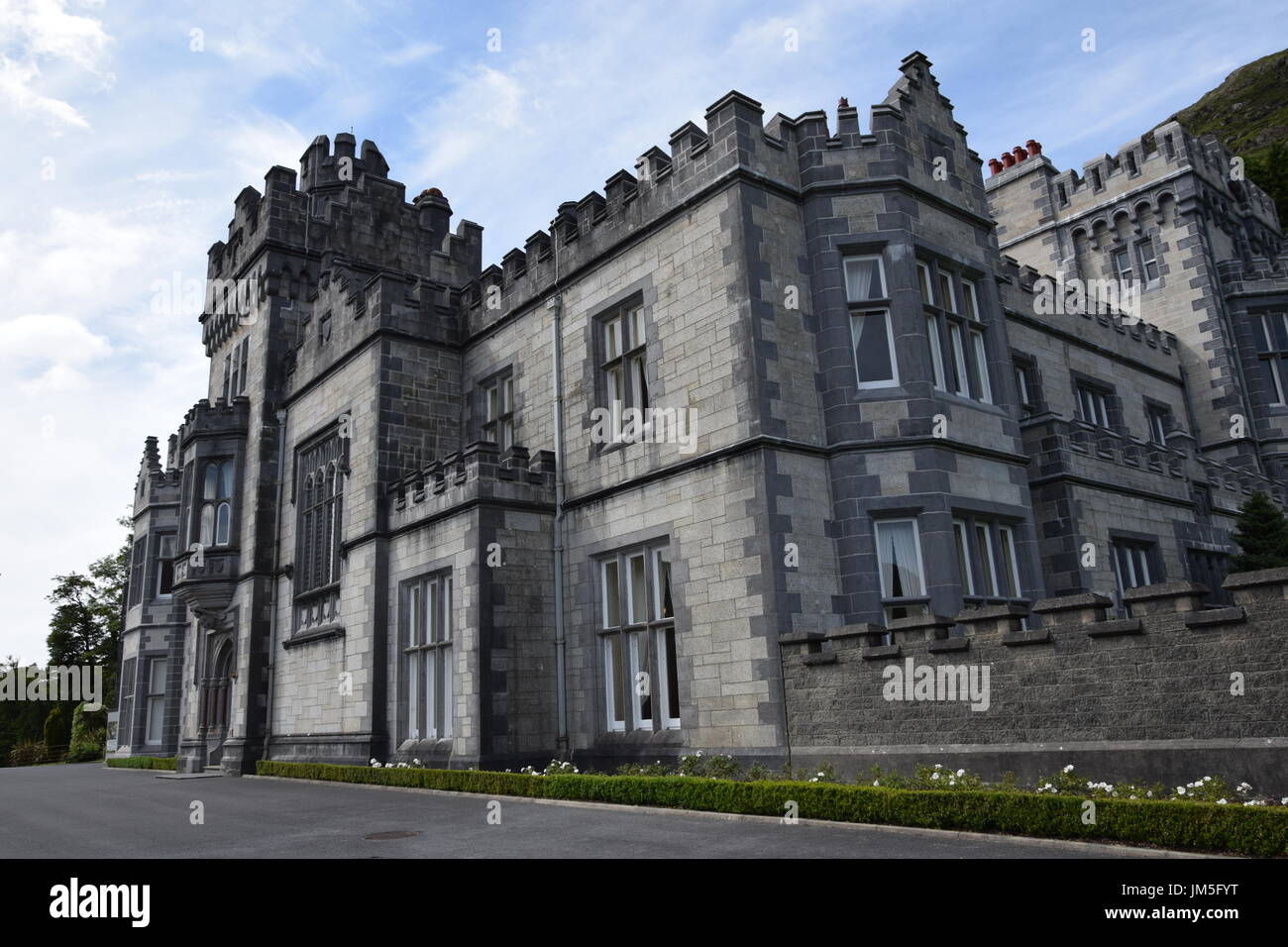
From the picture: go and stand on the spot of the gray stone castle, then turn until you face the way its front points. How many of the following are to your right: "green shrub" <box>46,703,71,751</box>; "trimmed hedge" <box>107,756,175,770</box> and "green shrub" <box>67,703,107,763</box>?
3

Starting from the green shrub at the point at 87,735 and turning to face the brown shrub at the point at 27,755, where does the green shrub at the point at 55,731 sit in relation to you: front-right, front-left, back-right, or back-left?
front-right

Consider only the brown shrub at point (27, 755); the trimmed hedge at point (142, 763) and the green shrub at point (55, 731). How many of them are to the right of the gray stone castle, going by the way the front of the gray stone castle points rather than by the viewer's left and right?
3

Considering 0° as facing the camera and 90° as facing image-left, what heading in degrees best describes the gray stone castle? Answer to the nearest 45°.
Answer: approximately 45°

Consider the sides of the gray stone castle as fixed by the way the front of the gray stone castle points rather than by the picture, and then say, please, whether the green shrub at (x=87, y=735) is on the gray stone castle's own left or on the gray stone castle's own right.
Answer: on the gray stone castle's own right

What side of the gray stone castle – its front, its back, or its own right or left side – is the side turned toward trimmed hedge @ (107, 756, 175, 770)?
right

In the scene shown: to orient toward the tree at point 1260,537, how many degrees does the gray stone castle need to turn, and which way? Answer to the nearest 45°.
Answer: approximately 135° to its left

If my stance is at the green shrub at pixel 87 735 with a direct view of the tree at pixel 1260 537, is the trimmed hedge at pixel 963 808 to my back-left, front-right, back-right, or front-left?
front-right

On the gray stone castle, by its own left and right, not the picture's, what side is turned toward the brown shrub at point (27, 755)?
right
